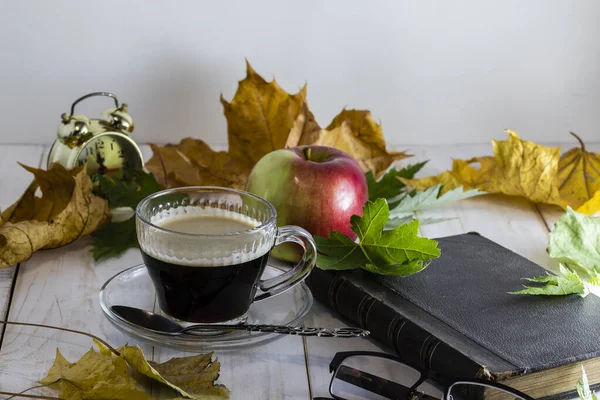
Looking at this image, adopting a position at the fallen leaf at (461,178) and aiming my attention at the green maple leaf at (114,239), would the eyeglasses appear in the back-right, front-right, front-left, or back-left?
front-left

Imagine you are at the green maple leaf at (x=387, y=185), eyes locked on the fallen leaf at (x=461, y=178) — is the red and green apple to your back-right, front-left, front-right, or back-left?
back-right

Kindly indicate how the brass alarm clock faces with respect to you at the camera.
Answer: facing the viewer and to the right of the viewer

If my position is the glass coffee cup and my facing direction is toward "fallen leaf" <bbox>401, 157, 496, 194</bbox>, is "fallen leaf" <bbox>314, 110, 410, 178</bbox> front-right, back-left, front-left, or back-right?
front-left

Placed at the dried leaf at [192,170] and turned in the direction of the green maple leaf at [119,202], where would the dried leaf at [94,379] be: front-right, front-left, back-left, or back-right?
front-left

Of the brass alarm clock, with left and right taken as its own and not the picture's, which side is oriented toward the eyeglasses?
front

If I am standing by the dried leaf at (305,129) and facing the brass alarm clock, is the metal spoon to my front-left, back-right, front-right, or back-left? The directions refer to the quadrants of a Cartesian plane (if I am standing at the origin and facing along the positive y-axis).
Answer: front-left
